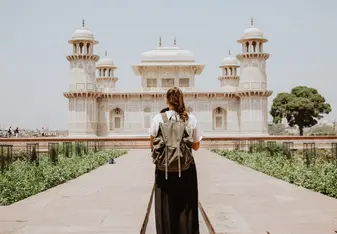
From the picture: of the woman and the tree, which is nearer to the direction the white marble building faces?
the woman

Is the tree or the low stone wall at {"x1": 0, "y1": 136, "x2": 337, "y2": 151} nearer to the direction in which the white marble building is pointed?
the low stone wall

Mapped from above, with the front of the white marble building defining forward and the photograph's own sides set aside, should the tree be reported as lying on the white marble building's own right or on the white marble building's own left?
on the white marble building's own left

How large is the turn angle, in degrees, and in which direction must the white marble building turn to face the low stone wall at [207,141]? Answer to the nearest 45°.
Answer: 0° — it already faces it

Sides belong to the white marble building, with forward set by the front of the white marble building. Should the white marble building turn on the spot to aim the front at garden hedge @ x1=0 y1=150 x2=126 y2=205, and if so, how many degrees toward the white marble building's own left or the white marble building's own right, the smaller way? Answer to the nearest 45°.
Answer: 0° — it already faces it

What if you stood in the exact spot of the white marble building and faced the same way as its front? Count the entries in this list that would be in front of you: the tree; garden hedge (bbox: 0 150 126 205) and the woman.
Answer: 2

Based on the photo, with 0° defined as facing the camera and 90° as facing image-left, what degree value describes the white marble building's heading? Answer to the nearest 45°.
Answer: approximately 0°

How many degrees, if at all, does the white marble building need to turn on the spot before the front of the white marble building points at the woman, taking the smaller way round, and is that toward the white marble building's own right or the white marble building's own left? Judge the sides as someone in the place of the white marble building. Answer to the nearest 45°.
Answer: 0° — it already faces them
